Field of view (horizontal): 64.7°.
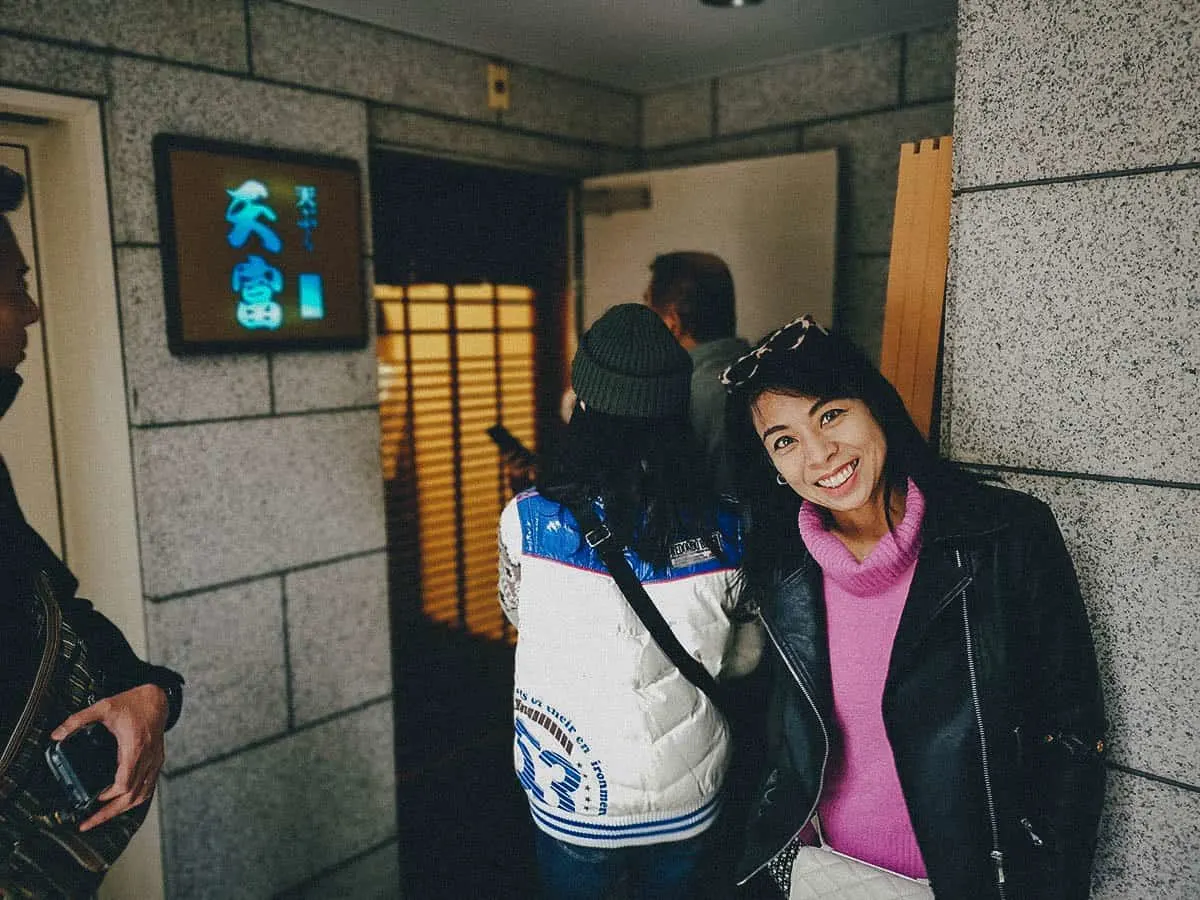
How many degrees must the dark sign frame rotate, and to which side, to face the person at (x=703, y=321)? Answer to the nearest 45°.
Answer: approximately 45° to its left

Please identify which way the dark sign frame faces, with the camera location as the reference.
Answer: facing the viewer and to the right of the viewer

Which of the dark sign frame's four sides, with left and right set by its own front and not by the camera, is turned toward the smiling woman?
front

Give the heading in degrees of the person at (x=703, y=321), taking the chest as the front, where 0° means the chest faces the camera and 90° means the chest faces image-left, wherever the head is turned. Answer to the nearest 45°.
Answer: approximately 135°

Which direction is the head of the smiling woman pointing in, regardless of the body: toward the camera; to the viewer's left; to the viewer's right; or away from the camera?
toward the camera
